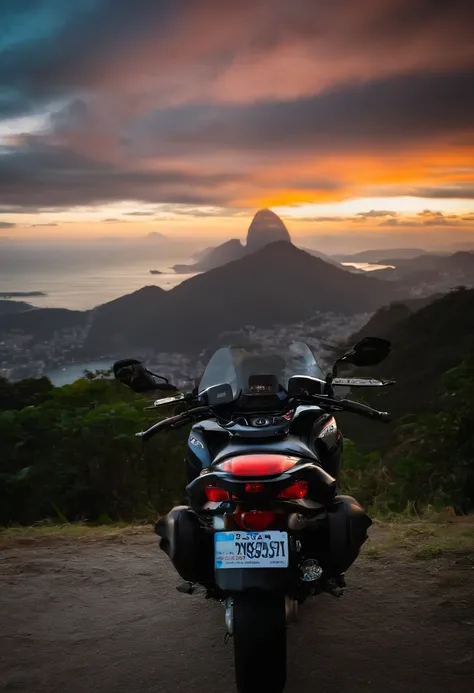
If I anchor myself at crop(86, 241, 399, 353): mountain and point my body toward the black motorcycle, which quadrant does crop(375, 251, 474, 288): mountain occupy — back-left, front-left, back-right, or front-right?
back-left

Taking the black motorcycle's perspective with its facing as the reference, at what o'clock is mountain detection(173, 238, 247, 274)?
The mountain is roughly at 12 o'clock from the black motorcycle.

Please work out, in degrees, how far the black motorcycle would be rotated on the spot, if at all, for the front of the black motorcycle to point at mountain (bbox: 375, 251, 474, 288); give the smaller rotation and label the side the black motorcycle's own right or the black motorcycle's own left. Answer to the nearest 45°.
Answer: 0° — it already faces it

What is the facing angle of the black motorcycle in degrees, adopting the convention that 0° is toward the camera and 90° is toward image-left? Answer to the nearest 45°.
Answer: approximately 180°

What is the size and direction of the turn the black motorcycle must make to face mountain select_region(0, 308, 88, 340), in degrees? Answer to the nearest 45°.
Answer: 0° — it already faces it

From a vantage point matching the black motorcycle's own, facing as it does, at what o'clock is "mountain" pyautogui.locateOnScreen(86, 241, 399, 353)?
The mountain is roughly at 12 o'clock from the black motorcycle.

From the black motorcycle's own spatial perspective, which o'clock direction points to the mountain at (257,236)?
The mountain is roughly at 12 o'clock from the black motorcycle.
